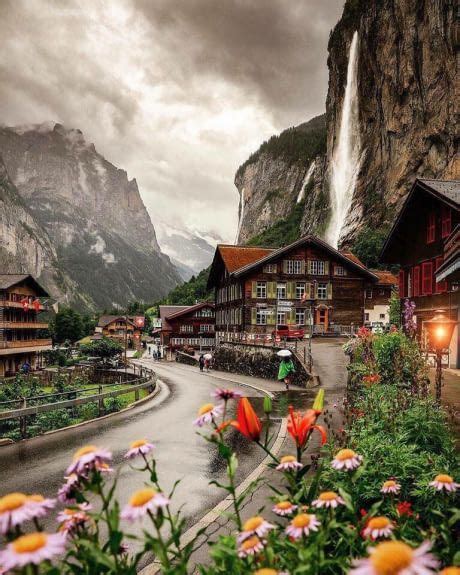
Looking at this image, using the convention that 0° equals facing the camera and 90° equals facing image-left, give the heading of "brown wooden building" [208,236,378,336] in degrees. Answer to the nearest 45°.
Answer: approximately 0°

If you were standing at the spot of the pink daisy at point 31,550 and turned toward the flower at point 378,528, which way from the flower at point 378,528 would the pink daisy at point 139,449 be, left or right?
left

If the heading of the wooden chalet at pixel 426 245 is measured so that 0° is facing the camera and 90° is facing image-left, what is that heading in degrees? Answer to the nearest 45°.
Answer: approximately 45°

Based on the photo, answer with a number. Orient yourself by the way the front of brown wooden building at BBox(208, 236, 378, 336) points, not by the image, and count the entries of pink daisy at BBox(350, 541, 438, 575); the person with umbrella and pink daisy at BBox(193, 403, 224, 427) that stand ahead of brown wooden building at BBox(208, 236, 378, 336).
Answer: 3

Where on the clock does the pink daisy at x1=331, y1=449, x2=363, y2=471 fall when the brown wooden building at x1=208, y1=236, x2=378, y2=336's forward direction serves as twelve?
The pink daisy is roughly at 12 o'clock from the brown wooden building.

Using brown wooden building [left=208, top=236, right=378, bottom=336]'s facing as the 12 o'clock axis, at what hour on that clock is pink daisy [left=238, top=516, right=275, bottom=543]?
The pink daisy is roughly at 12 o'clock from the brown wooden building.

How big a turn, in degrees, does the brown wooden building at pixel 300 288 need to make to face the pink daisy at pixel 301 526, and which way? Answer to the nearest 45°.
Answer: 0° — it already faces it

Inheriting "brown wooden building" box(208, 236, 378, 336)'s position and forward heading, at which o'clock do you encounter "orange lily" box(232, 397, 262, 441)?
The orange lily is roughly at 12 o'clock from the brown wooden building.

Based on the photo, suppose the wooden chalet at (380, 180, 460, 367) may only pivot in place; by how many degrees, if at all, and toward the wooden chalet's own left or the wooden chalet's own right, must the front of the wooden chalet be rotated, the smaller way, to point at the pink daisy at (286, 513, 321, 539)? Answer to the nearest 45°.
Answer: approximately 45° to the wooden chalet's own left
